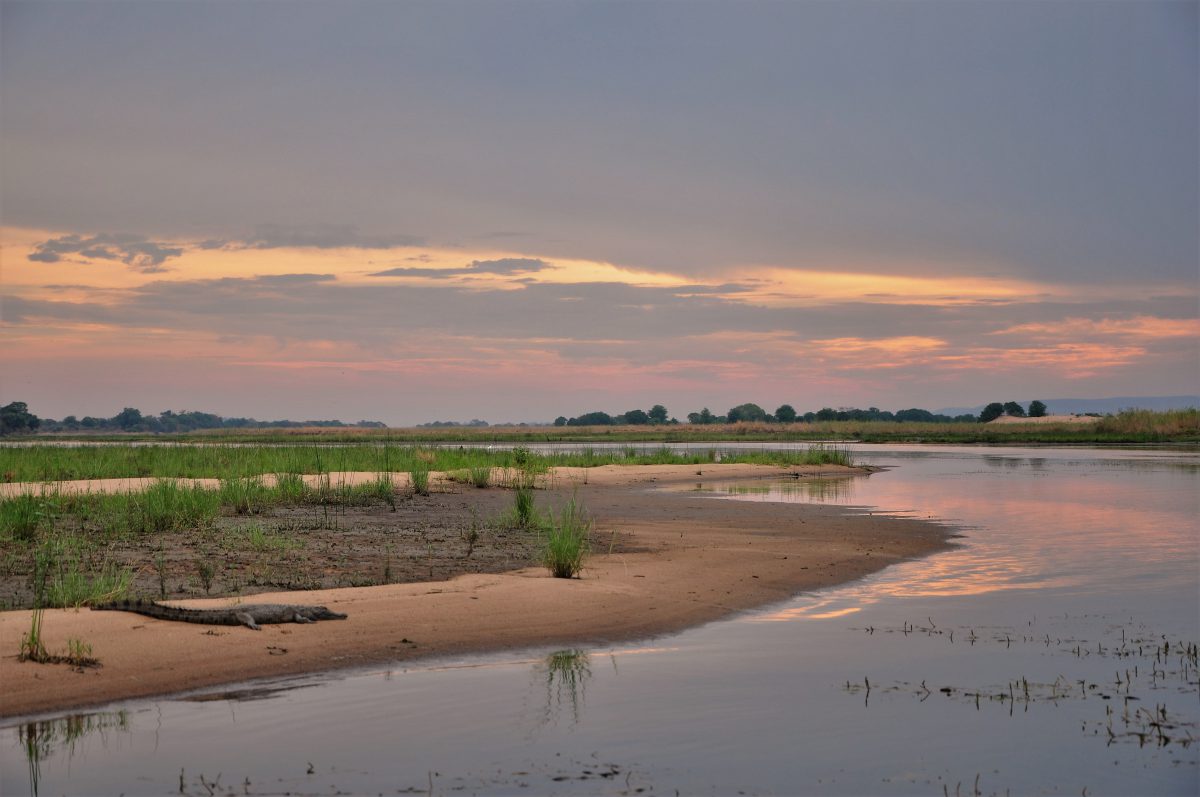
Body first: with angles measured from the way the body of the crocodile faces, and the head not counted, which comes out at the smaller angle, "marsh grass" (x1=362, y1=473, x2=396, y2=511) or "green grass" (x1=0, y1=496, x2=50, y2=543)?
the marsh grass

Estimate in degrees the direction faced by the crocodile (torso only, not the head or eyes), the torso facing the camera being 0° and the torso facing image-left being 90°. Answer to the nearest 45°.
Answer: approximately 270°

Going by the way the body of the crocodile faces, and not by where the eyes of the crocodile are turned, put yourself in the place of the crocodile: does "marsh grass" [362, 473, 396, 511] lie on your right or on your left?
on your left

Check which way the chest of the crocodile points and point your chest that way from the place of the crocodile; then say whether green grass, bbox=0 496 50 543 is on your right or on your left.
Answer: on your left

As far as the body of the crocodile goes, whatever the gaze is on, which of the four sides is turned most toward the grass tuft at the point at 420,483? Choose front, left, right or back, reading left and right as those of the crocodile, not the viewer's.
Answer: left

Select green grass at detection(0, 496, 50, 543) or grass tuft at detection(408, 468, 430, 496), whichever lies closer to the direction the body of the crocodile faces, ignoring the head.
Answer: the grass tuft
